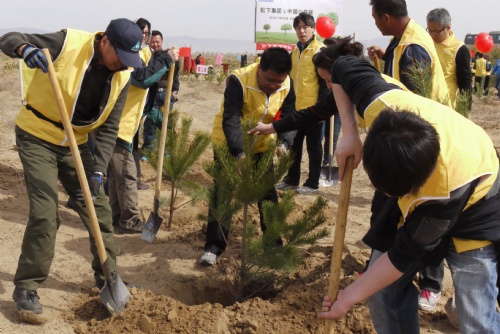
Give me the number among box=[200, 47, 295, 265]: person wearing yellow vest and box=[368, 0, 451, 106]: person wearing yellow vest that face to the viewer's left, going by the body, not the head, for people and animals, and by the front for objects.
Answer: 1

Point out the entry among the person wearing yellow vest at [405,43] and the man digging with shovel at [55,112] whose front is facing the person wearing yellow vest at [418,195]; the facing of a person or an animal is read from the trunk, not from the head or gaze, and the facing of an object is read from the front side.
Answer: the man digging with shovel

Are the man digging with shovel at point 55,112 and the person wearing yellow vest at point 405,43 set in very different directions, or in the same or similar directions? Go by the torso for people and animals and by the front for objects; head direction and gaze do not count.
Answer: very different directions

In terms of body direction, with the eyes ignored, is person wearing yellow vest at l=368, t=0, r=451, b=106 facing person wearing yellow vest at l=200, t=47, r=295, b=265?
yes

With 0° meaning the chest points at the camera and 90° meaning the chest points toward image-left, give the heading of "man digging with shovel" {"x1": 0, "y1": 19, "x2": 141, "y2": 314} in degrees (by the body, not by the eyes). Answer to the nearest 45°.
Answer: approximately 315°

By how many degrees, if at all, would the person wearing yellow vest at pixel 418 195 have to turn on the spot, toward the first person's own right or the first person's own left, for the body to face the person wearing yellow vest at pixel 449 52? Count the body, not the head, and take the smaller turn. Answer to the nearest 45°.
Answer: approximately 135° to the first person's own right

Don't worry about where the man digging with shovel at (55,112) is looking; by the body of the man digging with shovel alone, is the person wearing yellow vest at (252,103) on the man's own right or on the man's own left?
on the man's own left

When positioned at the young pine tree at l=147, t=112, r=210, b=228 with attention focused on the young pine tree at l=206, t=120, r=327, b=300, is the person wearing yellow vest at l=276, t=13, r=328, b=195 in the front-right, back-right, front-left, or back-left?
back-left

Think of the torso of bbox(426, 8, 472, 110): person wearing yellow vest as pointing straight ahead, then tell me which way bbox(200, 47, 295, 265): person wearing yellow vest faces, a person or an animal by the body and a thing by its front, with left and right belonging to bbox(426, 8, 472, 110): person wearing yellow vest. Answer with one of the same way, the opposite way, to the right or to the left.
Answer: to the left

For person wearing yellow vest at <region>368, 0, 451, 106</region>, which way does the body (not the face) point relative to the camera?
to the viewer's left

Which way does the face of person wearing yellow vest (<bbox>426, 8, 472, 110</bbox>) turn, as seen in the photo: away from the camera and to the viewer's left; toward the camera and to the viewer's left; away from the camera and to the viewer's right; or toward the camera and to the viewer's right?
toward the camera and to the viewer's left

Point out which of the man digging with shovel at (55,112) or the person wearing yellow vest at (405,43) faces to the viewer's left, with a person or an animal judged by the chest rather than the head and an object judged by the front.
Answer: the person wearing yellow vest

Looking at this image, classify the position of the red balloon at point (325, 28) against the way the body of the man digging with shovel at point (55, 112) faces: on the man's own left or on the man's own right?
on the man's own left

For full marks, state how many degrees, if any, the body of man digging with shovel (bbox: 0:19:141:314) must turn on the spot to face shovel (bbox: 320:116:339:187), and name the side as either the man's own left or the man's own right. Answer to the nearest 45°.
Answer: approximately 90° to the man's own left

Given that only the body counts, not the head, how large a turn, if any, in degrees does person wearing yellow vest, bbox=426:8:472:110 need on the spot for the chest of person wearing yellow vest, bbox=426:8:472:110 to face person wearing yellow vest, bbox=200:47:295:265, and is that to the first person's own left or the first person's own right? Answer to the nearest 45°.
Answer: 0° — they already face them
